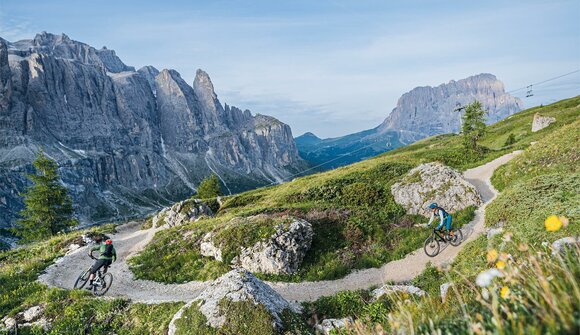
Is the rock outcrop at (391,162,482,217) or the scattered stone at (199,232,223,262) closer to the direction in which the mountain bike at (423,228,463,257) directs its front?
the scattered stone

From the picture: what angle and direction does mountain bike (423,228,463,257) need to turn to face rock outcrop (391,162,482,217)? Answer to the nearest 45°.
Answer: approximately 135° to its right

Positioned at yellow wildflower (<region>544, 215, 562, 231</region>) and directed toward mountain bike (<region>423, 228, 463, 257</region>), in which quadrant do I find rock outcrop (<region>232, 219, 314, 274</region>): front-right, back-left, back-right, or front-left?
front-left

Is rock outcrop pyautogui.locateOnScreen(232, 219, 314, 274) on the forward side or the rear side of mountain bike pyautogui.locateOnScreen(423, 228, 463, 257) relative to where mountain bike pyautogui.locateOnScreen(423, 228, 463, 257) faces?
on the forward side

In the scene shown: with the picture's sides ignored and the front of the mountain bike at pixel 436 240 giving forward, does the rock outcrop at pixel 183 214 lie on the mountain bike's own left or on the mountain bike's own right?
on the mountain bike's own right

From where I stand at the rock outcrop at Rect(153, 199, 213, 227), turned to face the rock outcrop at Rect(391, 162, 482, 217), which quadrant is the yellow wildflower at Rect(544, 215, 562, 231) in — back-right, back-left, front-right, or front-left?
front-right

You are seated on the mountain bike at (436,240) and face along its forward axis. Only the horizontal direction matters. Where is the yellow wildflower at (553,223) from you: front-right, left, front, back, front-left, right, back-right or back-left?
front-left

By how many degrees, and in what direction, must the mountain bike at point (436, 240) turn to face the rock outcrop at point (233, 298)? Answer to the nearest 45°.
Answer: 0° — it already faces it

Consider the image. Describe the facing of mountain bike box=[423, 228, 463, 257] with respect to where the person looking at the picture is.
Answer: facing the viewer and to the left of the viewer

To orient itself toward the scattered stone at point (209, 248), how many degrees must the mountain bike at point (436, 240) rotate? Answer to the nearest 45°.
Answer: approximately 45° to its right

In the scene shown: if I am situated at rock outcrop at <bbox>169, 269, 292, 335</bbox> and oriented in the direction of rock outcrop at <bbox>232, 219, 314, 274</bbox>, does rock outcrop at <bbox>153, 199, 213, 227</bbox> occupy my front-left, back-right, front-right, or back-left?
front-left

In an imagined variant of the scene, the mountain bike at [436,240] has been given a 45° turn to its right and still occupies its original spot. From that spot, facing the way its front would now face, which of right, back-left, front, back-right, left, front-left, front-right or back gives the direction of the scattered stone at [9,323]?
front-left

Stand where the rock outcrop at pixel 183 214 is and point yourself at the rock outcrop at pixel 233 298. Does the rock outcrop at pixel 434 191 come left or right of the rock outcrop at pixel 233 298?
left
